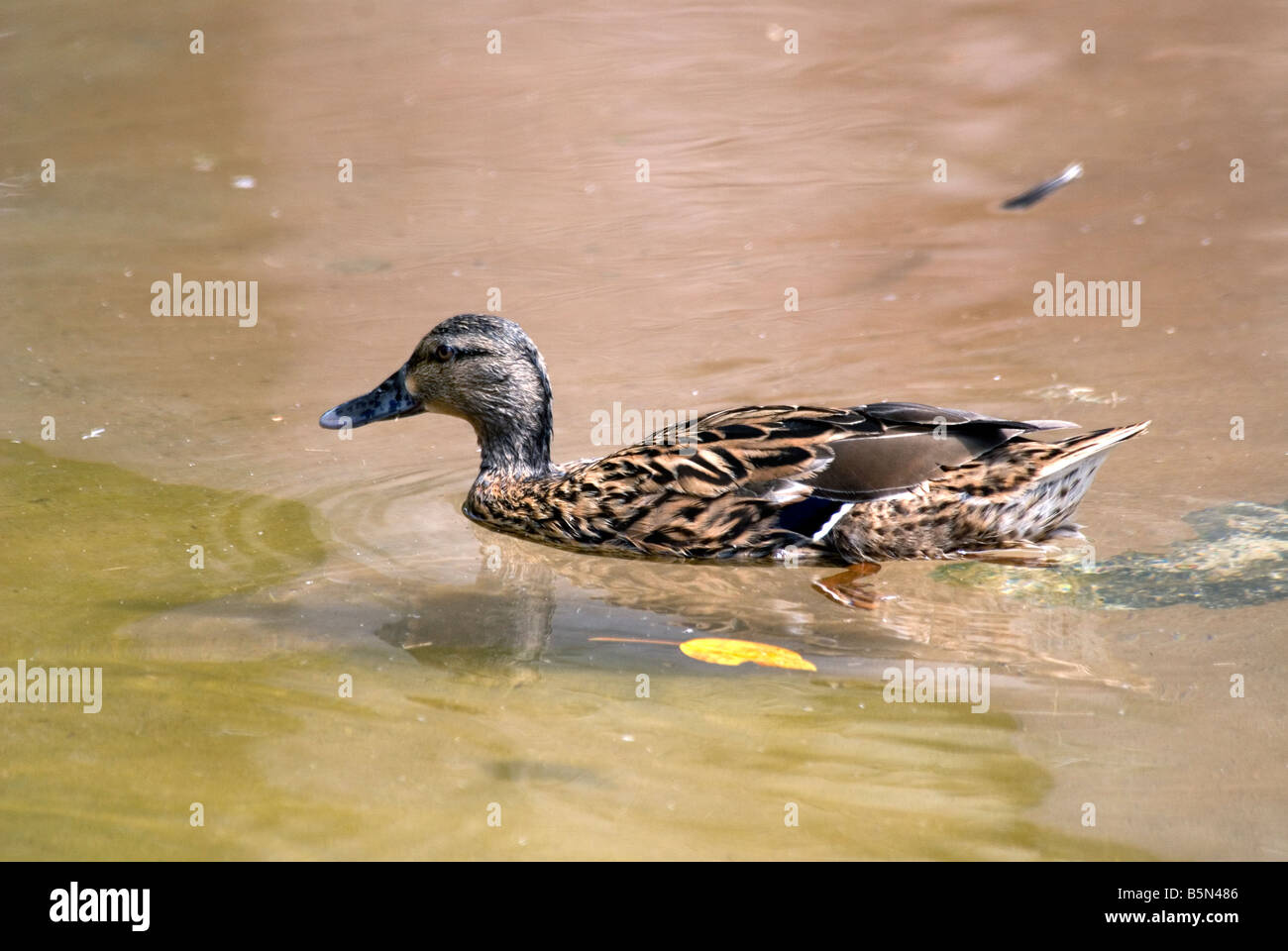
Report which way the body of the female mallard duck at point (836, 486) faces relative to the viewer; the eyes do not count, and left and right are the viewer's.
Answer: facing to the left of the viewer

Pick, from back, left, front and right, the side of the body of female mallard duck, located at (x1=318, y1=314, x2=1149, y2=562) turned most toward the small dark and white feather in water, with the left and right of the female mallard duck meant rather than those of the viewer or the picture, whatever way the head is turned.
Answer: right

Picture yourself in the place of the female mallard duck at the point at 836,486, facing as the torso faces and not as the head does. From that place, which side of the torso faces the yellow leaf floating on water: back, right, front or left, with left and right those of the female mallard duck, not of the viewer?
left

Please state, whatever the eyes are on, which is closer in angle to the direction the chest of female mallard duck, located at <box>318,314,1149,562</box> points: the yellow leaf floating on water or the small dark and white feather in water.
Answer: the yellow leaf floating on water
